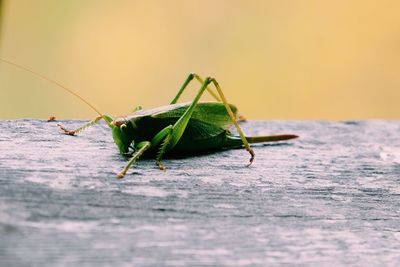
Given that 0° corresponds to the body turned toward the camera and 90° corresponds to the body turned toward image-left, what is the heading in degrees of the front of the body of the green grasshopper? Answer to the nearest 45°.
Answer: approximately 90°
